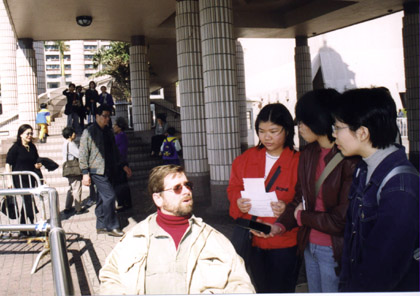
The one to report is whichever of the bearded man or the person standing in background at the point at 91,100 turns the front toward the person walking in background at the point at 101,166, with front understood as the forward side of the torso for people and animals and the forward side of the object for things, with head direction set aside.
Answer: the person standing in background at the point at 91,100

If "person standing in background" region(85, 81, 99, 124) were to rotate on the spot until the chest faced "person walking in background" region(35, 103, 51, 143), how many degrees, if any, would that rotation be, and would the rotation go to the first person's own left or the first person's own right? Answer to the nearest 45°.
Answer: approximately 90° to the first person's own right

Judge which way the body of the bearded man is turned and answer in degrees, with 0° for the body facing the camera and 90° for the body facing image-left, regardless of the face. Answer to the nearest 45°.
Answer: approximately 0°

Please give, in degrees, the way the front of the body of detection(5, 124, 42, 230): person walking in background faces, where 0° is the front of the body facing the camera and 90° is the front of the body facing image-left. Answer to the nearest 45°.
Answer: approximately 315°

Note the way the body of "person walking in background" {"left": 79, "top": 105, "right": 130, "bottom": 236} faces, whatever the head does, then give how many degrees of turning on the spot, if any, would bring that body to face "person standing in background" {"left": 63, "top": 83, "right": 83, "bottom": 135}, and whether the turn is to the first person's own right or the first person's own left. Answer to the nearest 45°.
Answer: approximately 135° to the first person's own left

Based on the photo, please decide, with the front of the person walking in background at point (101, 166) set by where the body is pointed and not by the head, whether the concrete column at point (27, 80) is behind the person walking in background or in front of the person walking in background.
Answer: behind

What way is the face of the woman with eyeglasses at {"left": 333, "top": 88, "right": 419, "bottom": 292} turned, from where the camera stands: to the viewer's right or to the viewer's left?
to the viewer's left

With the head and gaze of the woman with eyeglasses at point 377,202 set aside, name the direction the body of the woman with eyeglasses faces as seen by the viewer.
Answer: to the viewer's left
